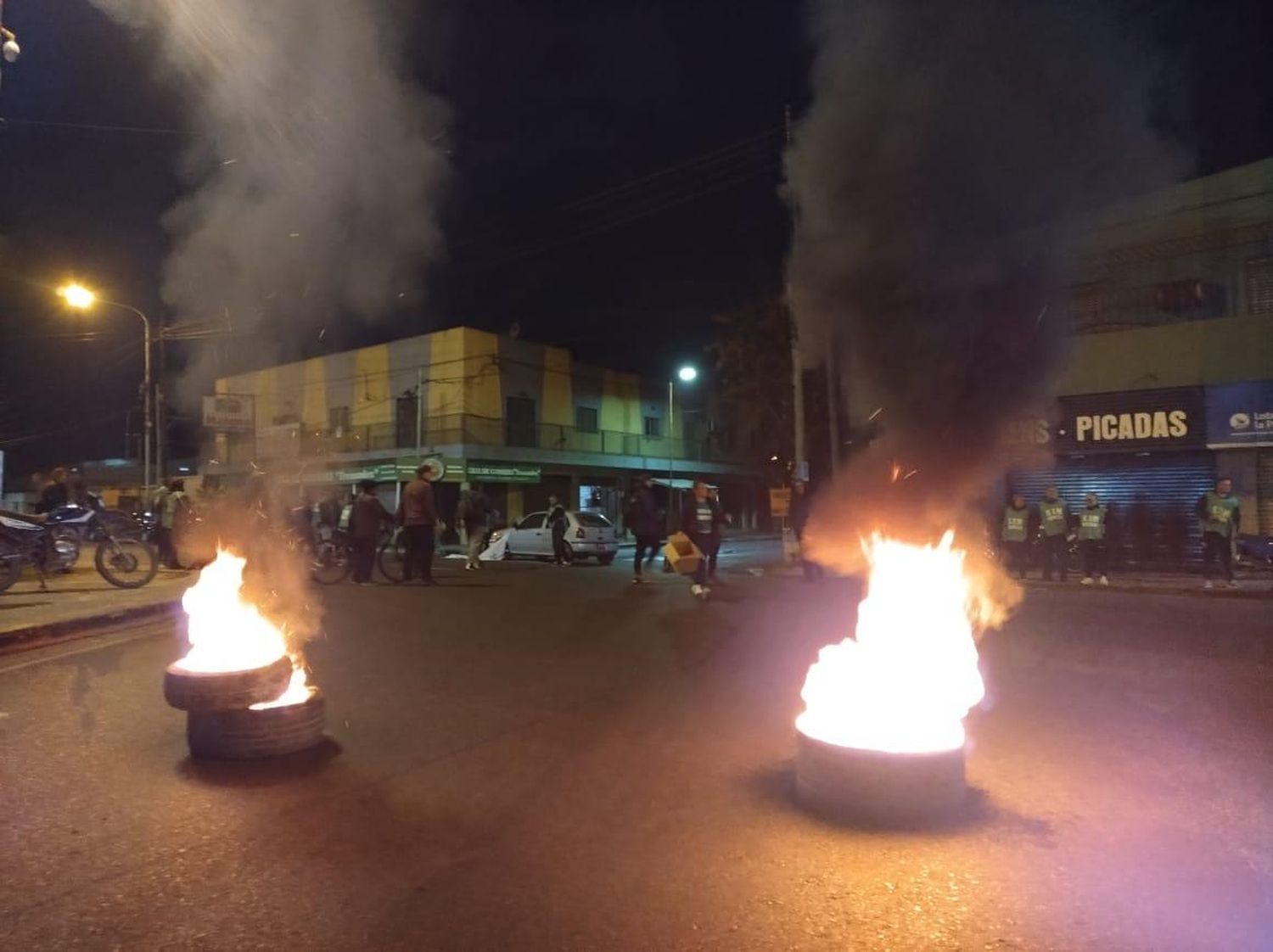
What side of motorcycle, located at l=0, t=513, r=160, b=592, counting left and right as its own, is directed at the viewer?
right

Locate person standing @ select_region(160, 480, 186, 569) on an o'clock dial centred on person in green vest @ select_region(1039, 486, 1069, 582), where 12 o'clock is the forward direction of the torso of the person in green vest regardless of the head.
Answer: The person standing is roughly at 2 o'clock from the person in green vest.
